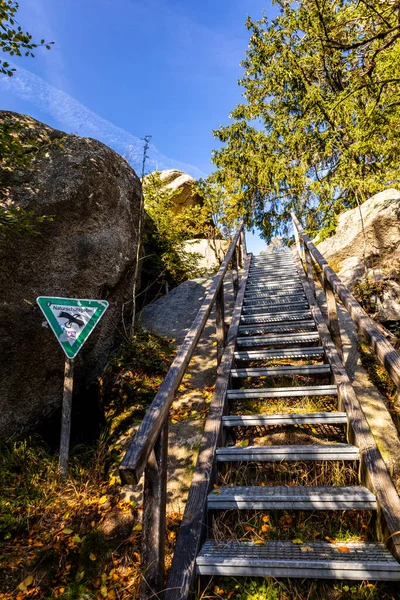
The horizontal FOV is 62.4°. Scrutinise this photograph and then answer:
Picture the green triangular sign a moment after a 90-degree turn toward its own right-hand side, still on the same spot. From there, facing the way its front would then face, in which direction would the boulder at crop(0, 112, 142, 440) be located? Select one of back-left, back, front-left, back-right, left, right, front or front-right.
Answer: right

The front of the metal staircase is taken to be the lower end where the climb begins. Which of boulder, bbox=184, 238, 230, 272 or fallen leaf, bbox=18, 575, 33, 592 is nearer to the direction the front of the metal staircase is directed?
the fallen leaf

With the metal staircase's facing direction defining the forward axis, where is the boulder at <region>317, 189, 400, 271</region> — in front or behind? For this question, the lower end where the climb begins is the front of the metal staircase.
behind

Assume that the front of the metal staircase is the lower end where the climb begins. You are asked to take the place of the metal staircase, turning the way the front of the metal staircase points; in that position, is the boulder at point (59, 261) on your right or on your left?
on your right

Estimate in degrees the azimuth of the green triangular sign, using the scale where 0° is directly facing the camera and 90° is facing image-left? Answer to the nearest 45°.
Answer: approximately 0°

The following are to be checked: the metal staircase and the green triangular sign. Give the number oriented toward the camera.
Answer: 2

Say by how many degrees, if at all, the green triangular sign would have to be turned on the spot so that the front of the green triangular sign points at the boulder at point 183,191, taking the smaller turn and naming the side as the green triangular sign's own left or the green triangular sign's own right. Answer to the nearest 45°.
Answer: approximately 135° to the green triangular sign's own left

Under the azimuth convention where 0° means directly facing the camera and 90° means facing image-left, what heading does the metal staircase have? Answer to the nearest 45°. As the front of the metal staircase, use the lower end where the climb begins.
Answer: approximately 0°

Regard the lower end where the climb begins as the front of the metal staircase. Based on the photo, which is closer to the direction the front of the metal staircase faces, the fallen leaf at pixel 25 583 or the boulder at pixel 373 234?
the fallen leaf

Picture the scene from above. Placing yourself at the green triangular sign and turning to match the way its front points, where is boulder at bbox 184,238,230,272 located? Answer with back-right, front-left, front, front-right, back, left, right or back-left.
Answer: back-left

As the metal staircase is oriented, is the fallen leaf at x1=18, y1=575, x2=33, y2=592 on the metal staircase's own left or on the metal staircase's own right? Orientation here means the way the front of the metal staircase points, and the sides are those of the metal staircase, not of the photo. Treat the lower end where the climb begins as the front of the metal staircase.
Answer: on the metal staircase's own right

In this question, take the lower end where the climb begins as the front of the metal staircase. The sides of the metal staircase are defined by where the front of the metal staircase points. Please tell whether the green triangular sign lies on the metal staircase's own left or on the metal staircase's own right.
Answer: on the metal staircase's own right
